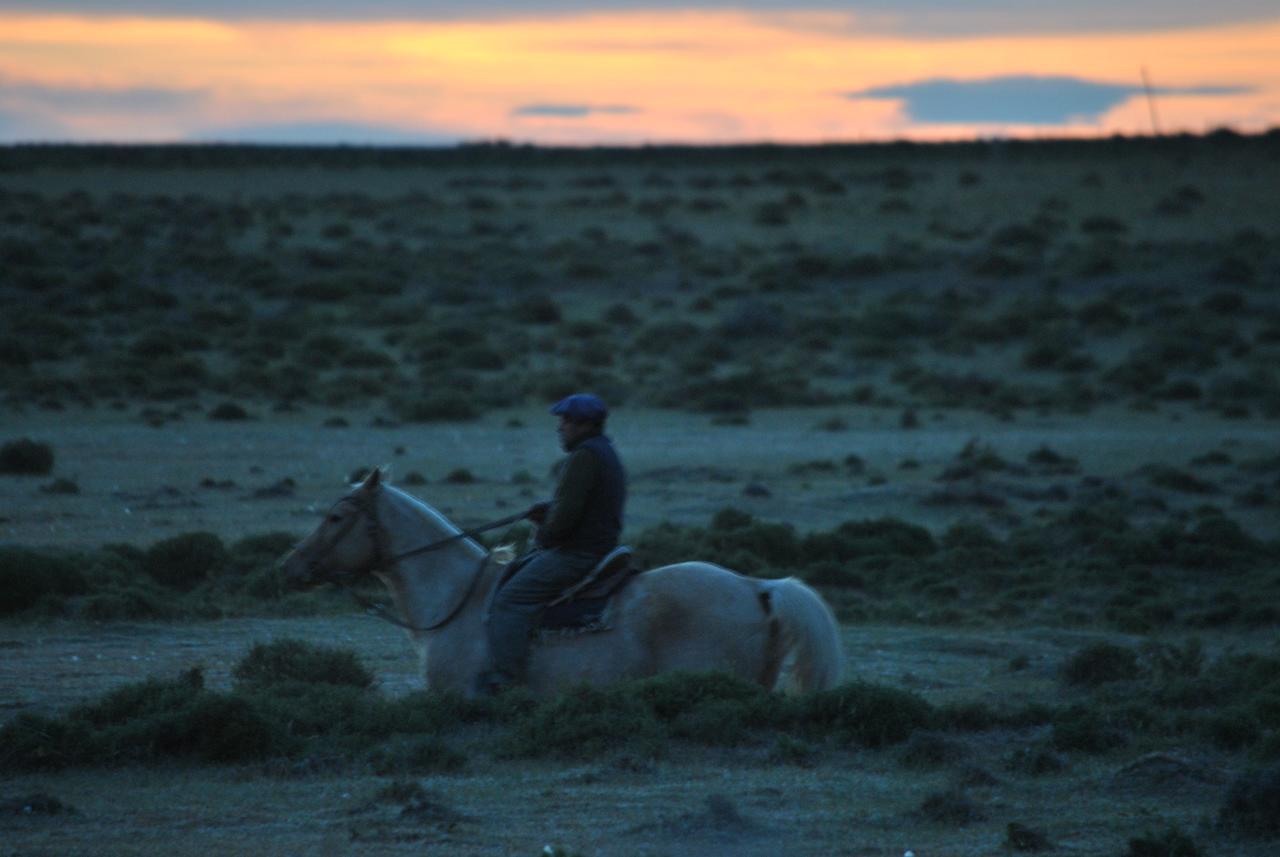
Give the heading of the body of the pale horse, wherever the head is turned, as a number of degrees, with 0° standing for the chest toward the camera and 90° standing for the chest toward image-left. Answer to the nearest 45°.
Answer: approximately 90°

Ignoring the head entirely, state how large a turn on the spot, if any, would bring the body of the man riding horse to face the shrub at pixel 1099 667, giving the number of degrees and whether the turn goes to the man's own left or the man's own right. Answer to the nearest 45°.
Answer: approximately 135° to the man's own right

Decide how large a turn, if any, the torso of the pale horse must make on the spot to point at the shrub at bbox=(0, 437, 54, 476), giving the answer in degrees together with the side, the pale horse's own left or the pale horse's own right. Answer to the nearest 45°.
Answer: approximately 45° to the pale horse's own right

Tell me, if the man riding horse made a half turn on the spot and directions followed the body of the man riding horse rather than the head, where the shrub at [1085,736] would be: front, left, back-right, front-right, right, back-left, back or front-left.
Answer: front

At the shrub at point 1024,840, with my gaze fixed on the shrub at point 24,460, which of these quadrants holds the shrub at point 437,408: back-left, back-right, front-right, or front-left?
front-right

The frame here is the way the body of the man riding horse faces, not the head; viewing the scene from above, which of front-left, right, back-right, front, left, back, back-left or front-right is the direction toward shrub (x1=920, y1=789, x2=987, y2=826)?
back-left

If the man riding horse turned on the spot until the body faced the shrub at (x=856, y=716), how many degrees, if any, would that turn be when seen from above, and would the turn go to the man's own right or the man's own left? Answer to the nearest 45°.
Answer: approximately 180°

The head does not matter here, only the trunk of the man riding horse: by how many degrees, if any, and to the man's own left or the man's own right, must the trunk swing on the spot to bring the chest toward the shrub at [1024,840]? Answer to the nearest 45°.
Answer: approximately 135° to the man's own left

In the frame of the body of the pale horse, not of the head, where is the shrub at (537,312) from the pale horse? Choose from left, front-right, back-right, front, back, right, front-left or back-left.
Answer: right

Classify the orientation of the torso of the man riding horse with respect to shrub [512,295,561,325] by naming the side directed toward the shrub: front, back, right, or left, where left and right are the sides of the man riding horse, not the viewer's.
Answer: right

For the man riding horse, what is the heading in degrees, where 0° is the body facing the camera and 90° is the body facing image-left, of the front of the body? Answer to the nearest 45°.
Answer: approximately 90°

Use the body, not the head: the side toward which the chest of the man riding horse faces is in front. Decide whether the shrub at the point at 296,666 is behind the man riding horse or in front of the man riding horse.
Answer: in front

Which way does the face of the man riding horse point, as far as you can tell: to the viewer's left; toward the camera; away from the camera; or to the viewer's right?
to the viewer's left

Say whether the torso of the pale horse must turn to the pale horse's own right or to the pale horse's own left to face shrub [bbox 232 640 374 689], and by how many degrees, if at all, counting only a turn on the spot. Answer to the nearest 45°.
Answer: approximately 45° to the pale horse's own right

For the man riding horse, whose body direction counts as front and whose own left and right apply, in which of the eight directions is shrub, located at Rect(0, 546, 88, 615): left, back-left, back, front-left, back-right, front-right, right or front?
front-right

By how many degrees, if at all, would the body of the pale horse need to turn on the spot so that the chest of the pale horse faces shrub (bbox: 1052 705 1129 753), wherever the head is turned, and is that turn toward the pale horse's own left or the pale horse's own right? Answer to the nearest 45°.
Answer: approximately 180°
